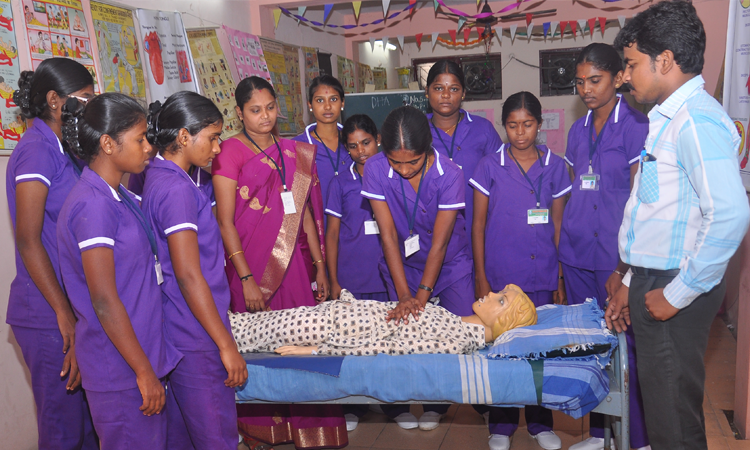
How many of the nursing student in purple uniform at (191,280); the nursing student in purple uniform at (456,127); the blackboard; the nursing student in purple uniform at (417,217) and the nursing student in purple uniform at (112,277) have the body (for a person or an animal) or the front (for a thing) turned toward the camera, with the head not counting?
3

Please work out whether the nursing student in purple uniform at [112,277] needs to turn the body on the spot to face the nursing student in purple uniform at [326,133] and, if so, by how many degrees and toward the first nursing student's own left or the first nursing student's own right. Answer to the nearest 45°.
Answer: approximately 45° to the first nursing student's own left

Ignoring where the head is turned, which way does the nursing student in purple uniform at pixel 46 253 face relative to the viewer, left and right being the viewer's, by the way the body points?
facing to the right of the viewer

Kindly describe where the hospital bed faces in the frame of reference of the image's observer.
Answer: facing to the left of the viewer

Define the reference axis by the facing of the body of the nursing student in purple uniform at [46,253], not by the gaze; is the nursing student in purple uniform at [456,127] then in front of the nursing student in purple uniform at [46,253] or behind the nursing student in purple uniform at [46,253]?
in front

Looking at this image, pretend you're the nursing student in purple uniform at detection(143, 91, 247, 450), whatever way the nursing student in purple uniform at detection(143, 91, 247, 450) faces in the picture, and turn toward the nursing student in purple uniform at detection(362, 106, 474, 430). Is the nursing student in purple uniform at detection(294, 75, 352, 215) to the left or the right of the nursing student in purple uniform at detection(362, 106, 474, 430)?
left

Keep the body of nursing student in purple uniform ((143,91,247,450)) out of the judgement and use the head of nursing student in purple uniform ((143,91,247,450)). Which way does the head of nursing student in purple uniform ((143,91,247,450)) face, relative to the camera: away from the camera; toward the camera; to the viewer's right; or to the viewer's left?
to the viewer's right

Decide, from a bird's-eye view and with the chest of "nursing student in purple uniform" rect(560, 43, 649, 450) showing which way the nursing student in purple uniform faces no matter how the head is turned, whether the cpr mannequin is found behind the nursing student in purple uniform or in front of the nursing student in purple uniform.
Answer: in front

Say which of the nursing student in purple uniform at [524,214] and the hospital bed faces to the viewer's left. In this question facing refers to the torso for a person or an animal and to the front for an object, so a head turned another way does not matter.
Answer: the hospital bed

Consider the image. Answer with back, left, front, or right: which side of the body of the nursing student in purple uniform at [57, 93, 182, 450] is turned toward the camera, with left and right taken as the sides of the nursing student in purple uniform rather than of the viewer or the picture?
right

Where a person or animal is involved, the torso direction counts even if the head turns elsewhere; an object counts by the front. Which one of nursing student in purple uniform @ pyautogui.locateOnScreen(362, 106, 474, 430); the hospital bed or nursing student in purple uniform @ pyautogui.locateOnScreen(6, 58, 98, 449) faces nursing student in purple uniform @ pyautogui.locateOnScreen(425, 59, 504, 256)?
nursing student in purple uniform @ pyautogui.locateOnScreen(6, 58, 98, 449)
